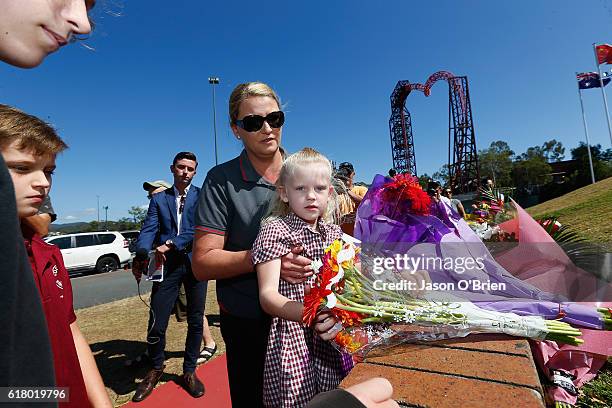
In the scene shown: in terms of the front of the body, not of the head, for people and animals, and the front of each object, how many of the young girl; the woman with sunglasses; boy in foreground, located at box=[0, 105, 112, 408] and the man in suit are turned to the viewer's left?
0

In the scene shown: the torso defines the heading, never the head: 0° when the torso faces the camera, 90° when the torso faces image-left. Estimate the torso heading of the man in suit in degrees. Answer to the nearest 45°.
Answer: approximately 0°

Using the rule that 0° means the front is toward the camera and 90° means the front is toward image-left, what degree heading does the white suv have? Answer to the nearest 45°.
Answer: approximately 90°

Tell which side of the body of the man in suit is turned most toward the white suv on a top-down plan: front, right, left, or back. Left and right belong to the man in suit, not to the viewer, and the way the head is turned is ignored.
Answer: back

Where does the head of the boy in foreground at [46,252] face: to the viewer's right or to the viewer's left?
to the viewer's right

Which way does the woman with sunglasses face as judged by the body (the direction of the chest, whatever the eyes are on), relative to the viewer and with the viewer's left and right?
facing the viewer and to the right of the viewer

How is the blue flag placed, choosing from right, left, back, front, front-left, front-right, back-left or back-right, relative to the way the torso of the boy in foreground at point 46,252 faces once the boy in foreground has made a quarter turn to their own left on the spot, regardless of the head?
front-right

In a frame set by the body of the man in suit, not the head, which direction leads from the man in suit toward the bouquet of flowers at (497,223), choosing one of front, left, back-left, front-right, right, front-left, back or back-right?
front-left

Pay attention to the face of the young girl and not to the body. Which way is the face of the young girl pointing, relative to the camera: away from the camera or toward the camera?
toward the camera

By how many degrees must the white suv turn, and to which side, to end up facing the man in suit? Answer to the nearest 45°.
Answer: approximately 90° to its left

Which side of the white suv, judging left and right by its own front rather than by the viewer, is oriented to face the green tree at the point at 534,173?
back

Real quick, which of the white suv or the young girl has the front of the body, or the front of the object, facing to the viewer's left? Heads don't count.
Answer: the white suv

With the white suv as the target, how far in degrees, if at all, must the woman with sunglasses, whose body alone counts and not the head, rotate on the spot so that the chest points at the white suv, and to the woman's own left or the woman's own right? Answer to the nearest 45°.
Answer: approximately 180°

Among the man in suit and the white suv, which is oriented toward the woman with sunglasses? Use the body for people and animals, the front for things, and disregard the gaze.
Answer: the man in suit
